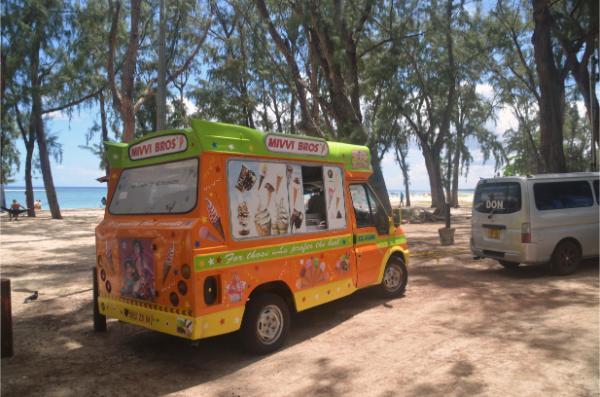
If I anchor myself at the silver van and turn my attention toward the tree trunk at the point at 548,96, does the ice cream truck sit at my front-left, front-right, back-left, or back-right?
back-left

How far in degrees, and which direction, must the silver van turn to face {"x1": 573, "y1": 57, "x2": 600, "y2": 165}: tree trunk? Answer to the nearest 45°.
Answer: approximately 45° to its left

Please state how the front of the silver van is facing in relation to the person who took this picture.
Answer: facing away from the viewer and to the right of the viewer

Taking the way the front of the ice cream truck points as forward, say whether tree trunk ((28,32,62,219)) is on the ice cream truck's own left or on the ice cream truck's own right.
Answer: on the ice cream truck's own left

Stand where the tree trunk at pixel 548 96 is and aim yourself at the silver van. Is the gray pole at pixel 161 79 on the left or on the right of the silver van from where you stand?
right

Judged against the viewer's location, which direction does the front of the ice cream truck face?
facing away from the viewer and to the right of the viewer

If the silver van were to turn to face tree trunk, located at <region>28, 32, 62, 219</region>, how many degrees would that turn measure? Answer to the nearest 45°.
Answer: approximately 135° to its left

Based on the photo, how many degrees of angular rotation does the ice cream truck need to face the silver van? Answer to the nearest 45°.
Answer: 0° — it already faces it

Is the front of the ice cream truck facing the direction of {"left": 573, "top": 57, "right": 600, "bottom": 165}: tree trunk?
yes

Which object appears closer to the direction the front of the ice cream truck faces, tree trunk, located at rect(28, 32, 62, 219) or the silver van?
the silver van
